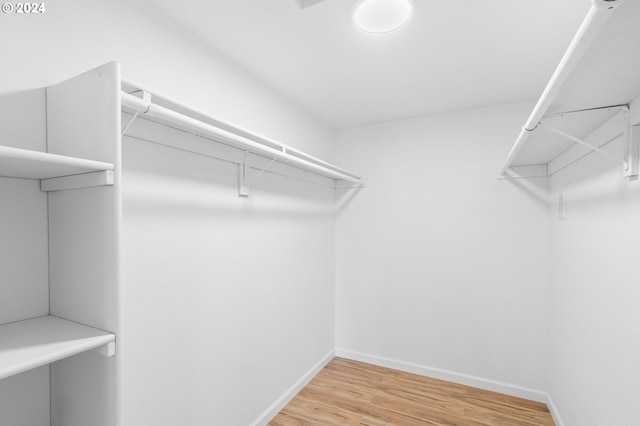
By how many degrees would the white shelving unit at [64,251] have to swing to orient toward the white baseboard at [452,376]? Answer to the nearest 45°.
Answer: approximately 45° to its left

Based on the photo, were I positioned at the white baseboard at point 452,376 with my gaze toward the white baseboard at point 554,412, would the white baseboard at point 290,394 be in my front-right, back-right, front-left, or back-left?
back-right

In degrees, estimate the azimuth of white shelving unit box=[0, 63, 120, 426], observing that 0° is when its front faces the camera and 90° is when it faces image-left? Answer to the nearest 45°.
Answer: approximately 315°

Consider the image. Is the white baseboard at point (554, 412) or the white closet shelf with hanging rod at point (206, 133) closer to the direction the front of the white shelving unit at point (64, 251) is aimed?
the white baseboard

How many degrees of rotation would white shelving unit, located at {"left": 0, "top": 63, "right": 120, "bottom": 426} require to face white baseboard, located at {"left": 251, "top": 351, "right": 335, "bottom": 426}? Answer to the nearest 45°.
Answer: approximately 90° to its left

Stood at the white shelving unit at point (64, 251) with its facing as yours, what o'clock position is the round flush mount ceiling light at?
The round flush mount ceiling light is roughly at 11 o'clock from the white shelving unit.

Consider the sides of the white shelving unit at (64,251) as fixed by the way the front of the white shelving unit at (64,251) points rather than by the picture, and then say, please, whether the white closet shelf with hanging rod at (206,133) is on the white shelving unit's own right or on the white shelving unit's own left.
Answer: on the white shelving unit's own left
